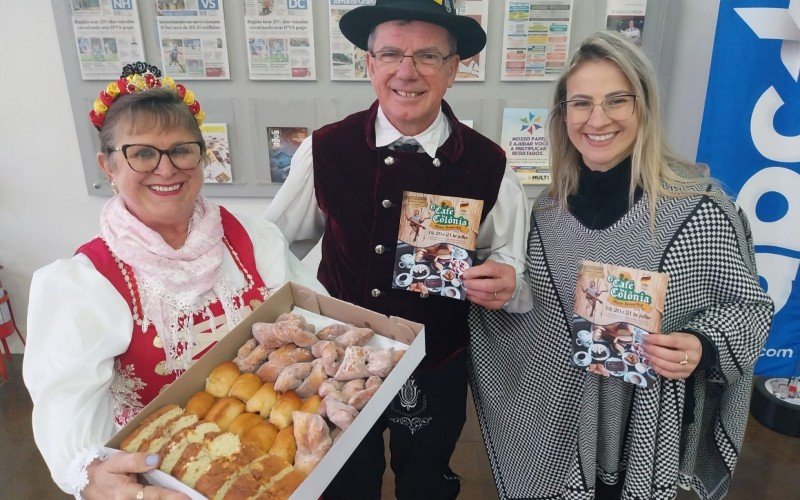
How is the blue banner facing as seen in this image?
toward the camera

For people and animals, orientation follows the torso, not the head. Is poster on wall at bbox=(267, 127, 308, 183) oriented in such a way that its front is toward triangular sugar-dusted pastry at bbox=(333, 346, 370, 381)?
yes

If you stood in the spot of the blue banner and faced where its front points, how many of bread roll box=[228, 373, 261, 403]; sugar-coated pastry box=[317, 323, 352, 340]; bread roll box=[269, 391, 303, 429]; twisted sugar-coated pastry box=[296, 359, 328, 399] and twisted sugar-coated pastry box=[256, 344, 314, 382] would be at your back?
0

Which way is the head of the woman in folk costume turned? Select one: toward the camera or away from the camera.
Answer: toward the camera

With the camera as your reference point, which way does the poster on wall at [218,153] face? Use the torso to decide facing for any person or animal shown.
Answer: facing the viewer

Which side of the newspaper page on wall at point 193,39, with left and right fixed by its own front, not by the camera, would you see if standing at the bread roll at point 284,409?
front

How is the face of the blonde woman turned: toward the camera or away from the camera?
toward the camera

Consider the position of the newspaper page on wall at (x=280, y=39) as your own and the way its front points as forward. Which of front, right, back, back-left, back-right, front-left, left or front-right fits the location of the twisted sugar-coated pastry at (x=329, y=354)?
front

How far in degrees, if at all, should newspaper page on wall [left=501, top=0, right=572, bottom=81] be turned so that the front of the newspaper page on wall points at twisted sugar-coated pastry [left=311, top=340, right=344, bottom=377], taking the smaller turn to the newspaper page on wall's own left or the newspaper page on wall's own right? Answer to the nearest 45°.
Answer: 0° — it already faces it

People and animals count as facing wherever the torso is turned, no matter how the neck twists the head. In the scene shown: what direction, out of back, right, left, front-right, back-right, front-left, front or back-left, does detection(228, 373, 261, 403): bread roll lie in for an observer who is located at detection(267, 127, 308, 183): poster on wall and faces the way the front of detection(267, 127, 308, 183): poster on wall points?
front

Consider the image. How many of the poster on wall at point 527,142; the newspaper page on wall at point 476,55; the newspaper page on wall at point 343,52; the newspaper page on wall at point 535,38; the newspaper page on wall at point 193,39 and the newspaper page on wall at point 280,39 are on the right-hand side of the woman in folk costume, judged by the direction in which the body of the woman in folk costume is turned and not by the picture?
0

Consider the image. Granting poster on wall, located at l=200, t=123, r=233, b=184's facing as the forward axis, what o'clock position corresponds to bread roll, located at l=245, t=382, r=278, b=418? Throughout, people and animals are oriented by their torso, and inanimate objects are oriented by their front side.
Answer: The bread roll is roughly at 12 o'clock from the poster on wall.

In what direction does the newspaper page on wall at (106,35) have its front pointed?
toward the camera

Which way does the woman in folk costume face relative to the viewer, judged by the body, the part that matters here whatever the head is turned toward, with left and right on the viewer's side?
facing the viewer and to the right of the viewer

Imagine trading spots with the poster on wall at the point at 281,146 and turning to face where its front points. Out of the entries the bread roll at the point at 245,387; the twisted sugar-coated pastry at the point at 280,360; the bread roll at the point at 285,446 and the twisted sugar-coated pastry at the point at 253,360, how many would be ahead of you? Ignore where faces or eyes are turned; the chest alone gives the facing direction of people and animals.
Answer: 4

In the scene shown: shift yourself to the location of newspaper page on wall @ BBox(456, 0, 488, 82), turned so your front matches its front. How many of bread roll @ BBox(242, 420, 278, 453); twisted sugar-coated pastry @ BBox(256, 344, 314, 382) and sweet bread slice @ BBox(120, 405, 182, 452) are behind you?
0

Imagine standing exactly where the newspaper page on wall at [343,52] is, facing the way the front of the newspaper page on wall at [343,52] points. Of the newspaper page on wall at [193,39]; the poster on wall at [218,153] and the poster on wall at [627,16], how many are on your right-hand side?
2

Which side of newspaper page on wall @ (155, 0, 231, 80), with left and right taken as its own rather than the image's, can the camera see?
front

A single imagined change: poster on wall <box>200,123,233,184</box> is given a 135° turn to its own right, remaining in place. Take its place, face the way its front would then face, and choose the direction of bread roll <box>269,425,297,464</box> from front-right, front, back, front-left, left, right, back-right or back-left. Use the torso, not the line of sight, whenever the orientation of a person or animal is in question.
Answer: back-left

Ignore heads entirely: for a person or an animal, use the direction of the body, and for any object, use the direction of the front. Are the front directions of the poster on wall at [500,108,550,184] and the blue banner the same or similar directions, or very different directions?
same or similar directions
